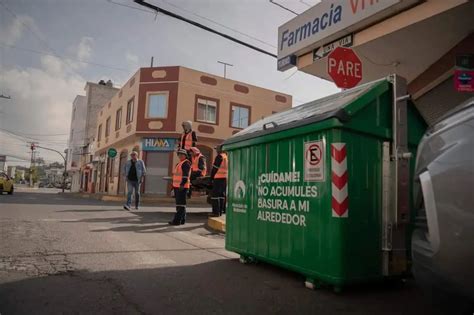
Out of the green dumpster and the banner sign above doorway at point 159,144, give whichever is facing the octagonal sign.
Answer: the banner sign above doorway

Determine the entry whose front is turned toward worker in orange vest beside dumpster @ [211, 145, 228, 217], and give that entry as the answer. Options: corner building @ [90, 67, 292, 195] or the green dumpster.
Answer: the corner building

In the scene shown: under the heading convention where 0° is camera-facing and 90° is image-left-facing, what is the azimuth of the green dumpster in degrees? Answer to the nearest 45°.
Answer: approximately 45°

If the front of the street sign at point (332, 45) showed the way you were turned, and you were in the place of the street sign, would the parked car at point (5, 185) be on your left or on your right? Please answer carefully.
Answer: on your right

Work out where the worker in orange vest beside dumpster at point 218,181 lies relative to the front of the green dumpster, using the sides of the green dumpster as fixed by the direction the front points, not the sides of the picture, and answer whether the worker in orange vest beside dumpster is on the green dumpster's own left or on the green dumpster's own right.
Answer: on the green dumpster's own right

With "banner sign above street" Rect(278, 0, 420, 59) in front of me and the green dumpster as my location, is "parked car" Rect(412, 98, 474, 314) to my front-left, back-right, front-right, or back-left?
back-right

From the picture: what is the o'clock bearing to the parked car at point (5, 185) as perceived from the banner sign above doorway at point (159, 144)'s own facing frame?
The parked car is roughly at 3 o'clock from the banner sign above doorway.

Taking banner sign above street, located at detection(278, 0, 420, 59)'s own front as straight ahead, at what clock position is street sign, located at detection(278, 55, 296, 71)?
The street sign is roughly at 3 o'clock from the banner sign above street.

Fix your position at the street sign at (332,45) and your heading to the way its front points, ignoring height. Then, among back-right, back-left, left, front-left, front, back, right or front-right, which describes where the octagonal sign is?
front-left

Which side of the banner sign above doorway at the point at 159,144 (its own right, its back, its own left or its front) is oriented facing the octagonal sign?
front
